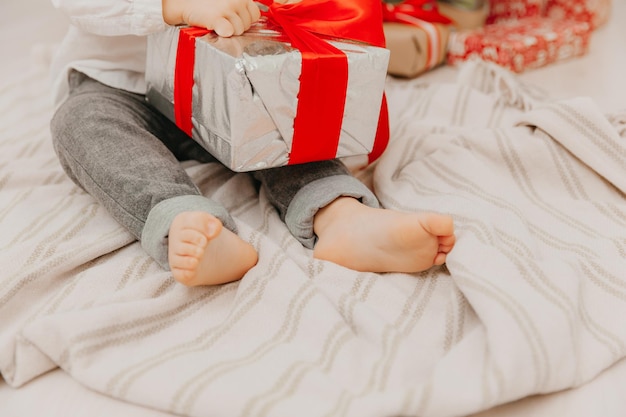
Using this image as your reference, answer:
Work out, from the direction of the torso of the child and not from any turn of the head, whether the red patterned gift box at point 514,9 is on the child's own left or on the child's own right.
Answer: on the child's own left

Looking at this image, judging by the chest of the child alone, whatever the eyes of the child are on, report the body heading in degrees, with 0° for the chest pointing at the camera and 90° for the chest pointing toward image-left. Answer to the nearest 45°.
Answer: approximately 315°

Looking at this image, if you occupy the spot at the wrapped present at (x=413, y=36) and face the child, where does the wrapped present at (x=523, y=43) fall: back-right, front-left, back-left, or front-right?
back-left

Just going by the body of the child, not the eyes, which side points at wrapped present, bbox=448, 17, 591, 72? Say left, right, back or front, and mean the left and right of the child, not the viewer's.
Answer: left

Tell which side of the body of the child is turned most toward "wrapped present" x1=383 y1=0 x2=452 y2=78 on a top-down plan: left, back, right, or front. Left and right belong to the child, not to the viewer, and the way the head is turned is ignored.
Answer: left

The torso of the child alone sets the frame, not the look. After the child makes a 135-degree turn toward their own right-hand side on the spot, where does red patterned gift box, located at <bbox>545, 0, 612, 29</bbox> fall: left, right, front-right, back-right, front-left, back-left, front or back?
back-right

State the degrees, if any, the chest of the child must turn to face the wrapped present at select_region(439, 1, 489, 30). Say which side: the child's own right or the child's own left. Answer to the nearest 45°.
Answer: approximately 90° to the child's own left
